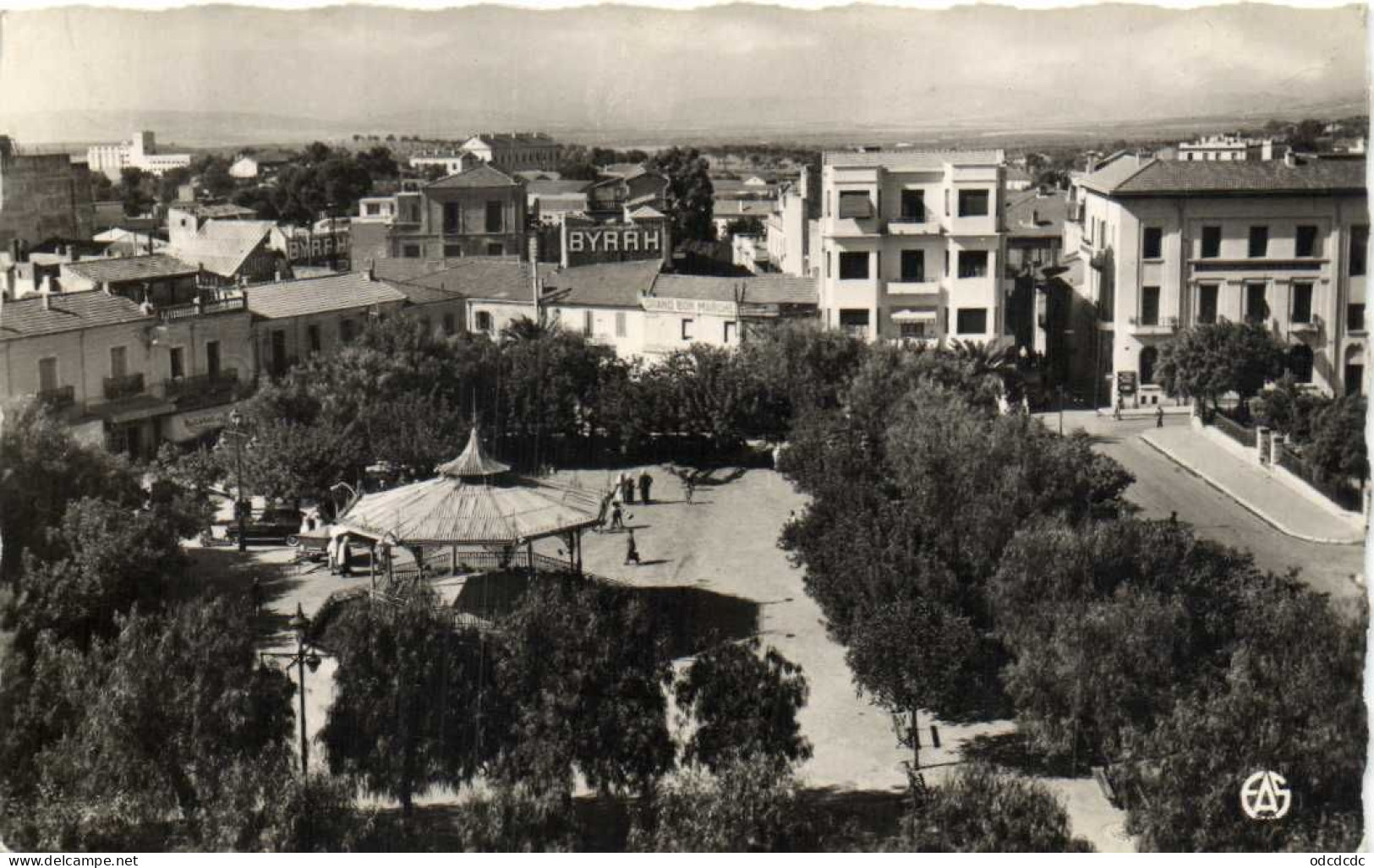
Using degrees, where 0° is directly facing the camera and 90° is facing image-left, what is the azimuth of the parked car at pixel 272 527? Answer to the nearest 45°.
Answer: approximately 90°

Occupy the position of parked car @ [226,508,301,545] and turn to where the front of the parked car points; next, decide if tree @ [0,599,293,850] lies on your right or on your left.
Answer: on your left

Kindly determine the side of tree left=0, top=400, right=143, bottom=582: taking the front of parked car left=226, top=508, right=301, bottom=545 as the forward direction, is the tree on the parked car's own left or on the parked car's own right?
on the parked car's own left

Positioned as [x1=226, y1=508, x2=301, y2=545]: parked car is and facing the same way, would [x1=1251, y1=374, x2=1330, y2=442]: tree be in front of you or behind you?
behind

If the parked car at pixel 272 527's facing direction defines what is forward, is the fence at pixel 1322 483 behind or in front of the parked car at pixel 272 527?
behind

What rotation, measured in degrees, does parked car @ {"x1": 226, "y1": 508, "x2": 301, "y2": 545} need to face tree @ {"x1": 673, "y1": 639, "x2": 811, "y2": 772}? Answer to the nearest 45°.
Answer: approximately 90° to its left

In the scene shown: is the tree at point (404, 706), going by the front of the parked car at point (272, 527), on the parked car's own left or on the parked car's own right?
on the parked car's own left

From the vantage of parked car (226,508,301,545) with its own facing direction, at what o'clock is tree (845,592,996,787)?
The tree is roughly at 8 o'clock from the parked car.

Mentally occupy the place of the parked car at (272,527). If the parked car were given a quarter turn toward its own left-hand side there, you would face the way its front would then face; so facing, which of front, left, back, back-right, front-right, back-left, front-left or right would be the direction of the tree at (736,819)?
front

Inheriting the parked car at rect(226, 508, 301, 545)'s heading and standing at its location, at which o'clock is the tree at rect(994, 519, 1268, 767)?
The tree is roughly at 8 o'clock from the parked car.
